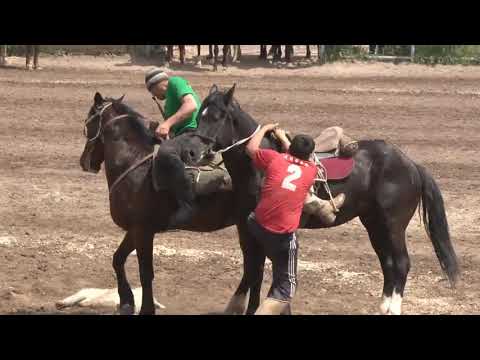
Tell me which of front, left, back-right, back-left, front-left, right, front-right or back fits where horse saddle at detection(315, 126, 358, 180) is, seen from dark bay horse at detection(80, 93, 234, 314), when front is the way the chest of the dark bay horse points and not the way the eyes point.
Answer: back-left

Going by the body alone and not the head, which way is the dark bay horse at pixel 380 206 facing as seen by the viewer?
to the viewer's left

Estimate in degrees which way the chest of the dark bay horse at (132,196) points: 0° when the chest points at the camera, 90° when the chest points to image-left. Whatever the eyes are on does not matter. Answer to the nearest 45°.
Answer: approximately 45°

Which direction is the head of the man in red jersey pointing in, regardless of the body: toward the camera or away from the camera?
away from the camera
